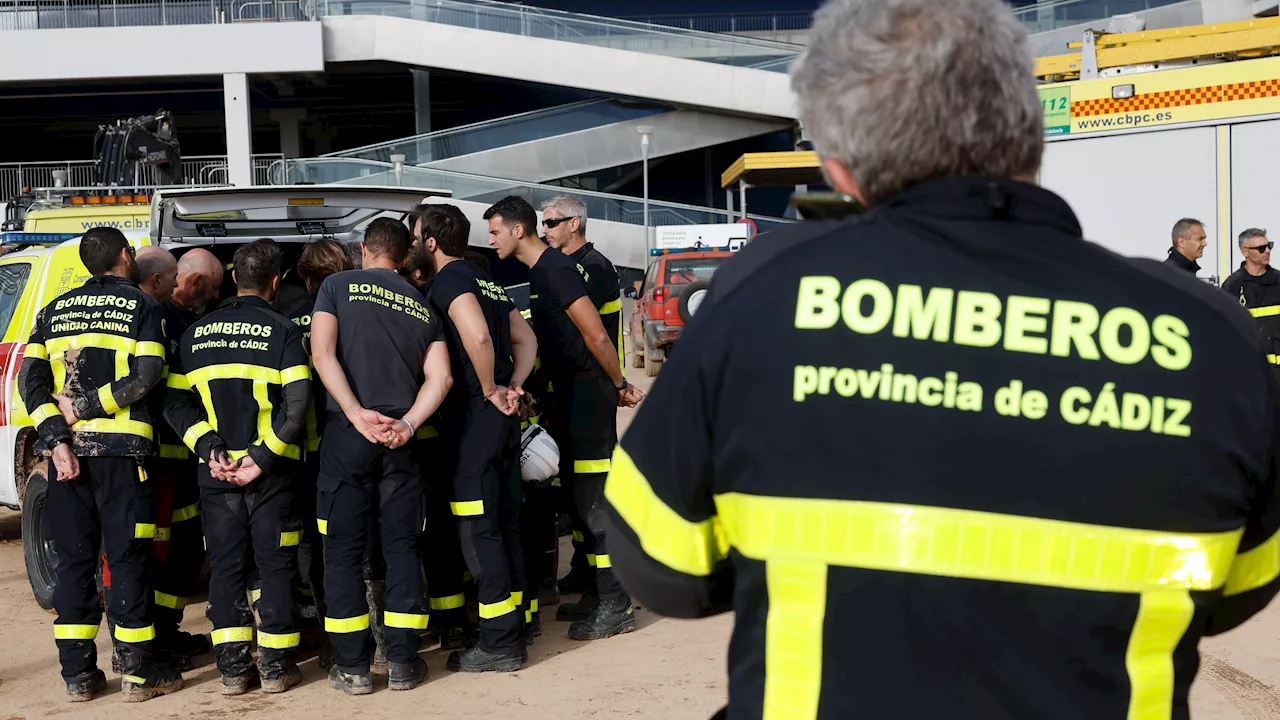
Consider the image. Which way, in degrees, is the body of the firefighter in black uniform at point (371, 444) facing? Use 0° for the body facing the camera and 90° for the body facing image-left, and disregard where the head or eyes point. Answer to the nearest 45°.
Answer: approximately 180°

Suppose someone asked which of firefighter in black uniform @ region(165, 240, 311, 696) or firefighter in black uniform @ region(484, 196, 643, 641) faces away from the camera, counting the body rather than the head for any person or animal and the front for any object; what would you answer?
firefighter in black uniform @ region(165, 240, 311, 696)

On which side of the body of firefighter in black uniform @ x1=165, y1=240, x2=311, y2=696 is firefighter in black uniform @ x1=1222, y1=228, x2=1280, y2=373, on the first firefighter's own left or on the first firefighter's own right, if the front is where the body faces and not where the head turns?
on the first firefighter's own right

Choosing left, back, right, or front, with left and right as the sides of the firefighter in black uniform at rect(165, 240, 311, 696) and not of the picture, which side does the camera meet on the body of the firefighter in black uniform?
back
